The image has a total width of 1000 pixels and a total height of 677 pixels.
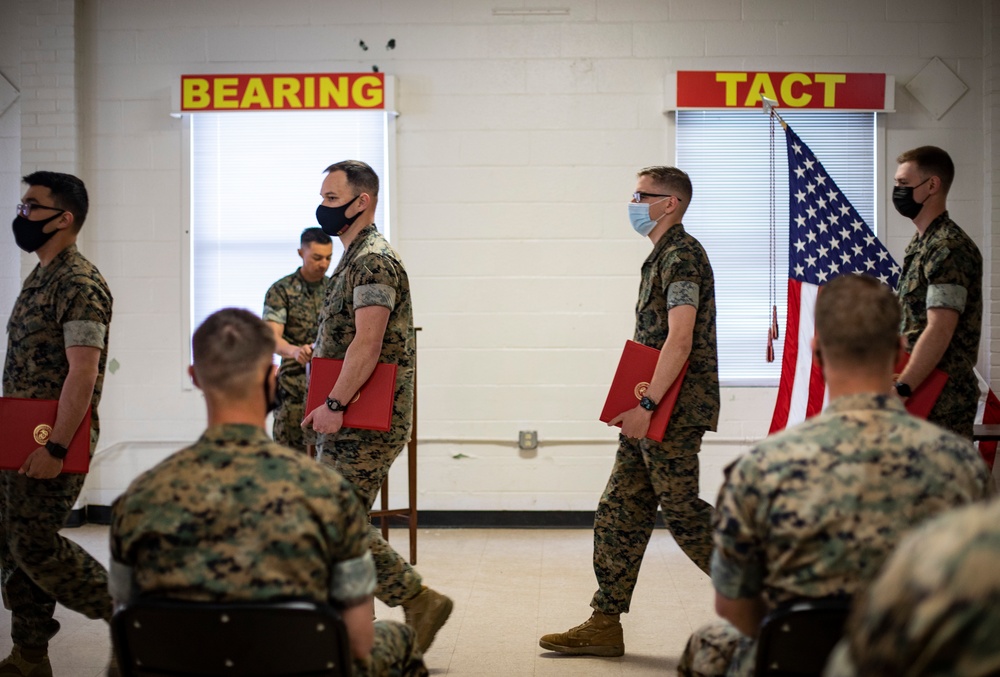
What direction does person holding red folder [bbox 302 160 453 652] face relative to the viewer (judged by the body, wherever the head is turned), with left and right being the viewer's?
facing to the left of the viewer

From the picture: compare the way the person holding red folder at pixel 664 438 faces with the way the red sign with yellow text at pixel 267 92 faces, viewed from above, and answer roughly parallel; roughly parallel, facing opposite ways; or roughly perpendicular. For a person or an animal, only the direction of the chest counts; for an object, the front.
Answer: roughly perpendicular

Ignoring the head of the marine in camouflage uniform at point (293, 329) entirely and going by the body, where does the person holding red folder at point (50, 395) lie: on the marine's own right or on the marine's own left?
on the marine's own right

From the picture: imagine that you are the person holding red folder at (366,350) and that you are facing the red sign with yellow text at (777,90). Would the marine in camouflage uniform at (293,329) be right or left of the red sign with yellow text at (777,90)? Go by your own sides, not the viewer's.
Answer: left

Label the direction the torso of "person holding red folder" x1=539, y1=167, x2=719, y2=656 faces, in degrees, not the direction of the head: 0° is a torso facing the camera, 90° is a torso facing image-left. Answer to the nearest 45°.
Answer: approximately 90°

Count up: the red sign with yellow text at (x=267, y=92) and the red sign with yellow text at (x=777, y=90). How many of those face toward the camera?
2

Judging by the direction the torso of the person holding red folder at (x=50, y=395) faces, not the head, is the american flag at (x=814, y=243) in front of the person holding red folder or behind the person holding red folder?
behind

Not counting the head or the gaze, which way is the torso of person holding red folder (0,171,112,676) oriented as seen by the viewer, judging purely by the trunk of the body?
to the viewer's left
